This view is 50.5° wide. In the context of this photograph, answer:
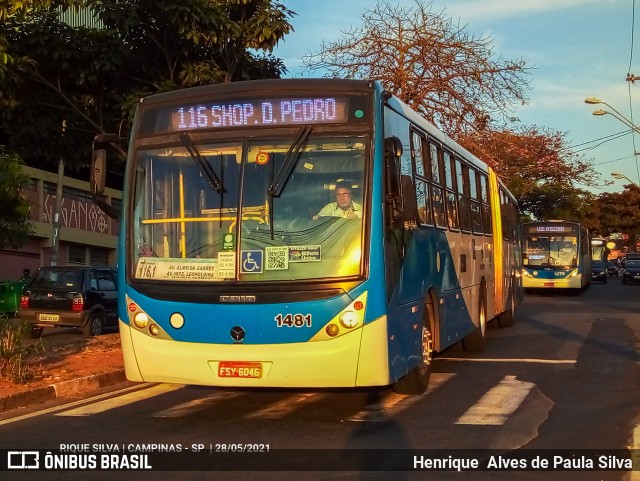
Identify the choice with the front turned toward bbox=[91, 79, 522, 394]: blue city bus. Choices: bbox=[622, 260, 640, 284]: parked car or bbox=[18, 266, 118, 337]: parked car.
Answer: bbox=[622, 260, 640, 284]: parked car

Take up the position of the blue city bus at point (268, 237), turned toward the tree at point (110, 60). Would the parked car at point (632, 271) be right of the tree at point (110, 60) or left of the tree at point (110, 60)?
right

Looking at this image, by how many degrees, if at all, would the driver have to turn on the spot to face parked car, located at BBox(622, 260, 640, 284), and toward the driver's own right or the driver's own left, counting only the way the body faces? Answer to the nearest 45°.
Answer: approximately 135° to the driver's own left
